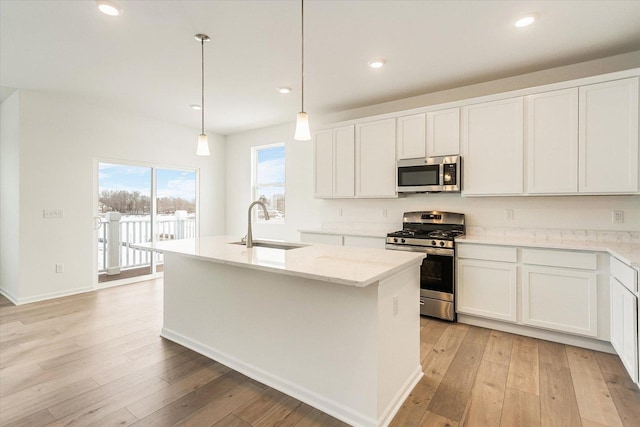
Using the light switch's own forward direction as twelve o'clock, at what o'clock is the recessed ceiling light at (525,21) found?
The recessed ceiling light is roughly at 11 o'clock from the light switch.

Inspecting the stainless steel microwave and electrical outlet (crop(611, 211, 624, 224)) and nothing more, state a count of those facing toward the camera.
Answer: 2

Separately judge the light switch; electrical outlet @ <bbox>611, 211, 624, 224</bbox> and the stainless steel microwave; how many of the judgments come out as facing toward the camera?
3

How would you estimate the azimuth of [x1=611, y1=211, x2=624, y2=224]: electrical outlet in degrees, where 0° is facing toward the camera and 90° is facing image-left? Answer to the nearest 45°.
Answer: approximately 0°

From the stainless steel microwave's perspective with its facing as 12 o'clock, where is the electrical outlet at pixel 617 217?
The electrical outlet is roughly at 9 o'clock from the stainless steel microwave.

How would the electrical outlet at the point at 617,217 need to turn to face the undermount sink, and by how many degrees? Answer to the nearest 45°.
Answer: approximately 45° to its right

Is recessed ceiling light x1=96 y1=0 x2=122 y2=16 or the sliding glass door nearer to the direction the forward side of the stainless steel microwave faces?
the recessed ceiling light

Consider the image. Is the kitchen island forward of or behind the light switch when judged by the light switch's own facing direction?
forward

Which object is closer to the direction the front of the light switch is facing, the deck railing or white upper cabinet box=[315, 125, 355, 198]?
the white upper cabinet

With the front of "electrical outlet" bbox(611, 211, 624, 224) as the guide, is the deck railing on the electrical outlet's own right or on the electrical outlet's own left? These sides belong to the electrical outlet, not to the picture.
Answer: on the electrical outlet's own right

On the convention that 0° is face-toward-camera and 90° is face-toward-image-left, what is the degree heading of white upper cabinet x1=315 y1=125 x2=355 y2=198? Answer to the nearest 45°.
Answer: approximately 45°
